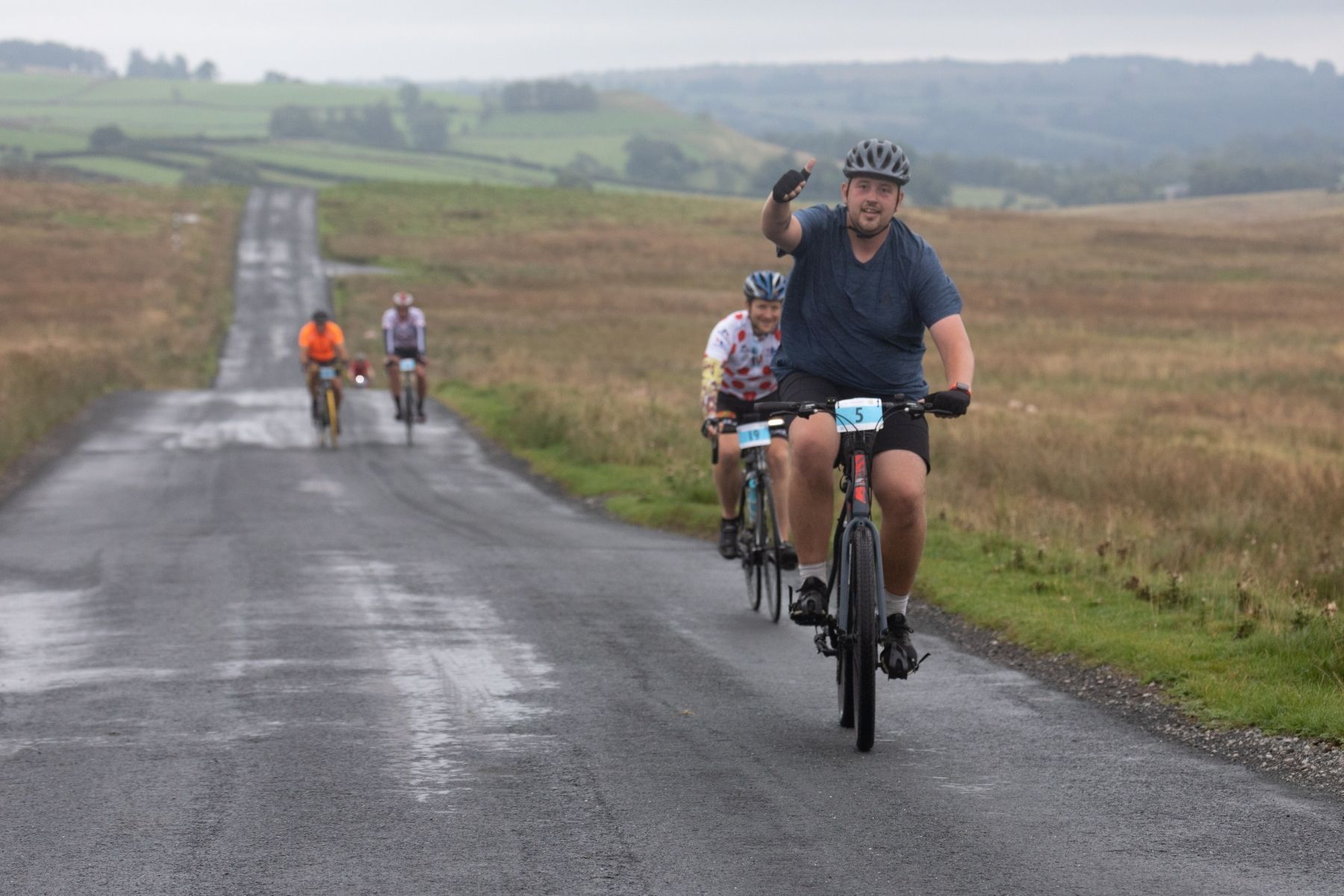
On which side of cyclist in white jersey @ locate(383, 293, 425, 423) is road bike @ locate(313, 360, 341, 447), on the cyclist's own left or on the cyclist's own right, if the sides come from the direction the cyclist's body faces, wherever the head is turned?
on the cyclist's own right

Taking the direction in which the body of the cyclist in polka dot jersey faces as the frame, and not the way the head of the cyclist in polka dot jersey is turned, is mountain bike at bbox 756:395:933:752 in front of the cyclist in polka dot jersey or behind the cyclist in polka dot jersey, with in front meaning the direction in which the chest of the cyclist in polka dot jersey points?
in front

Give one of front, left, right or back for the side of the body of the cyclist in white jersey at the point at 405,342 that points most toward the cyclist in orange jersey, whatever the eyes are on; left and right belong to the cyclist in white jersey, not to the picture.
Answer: right

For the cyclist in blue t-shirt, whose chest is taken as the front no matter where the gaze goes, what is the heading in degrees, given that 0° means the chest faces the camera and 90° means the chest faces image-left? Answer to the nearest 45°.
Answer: approximately 0°

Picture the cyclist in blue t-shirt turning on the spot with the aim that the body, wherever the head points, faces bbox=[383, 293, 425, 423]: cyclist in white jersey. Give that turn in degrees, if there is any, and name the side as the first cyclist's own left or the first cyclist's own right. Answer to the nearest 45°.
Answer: approximately 180°

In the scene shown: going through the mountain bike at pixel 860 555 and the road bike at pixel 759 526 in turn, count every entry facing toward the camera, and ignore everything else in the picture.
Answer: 2

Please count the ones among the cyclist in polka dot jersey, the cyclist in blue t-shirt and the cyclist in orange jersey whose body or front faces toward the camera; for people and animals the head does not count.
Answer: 3

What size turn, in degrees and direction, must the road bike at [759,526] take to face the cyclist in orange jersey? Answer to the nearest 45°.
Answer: approximately 135° to its right
